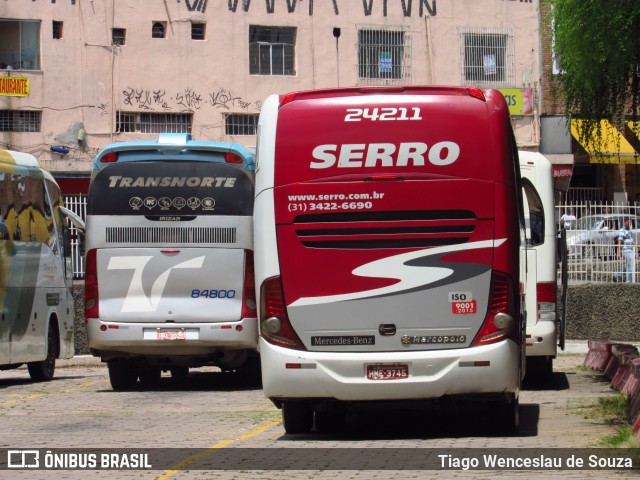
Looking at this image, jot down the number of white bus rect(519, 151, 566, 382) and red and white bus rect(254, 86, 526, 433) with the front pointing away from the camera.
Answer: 2

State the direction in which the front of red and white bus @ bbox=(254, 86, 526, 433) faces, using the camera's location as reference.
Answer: facing away from the viewer

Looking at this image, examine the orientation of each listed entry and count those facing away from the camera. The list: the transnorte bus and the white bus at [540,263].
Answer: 2

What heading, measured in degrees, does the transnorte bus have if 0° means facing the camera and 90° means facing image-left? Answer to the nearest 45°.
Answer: approximately 180°

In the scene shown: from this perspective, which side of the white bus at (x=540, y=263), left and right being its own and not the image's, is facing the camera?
back

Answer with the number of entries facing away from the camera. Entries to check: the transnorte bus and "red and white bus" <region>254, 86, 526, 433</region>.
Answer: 2

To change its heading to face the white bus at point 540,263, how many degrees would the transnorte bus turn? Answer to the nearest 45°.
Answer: approximately 90° to its right
